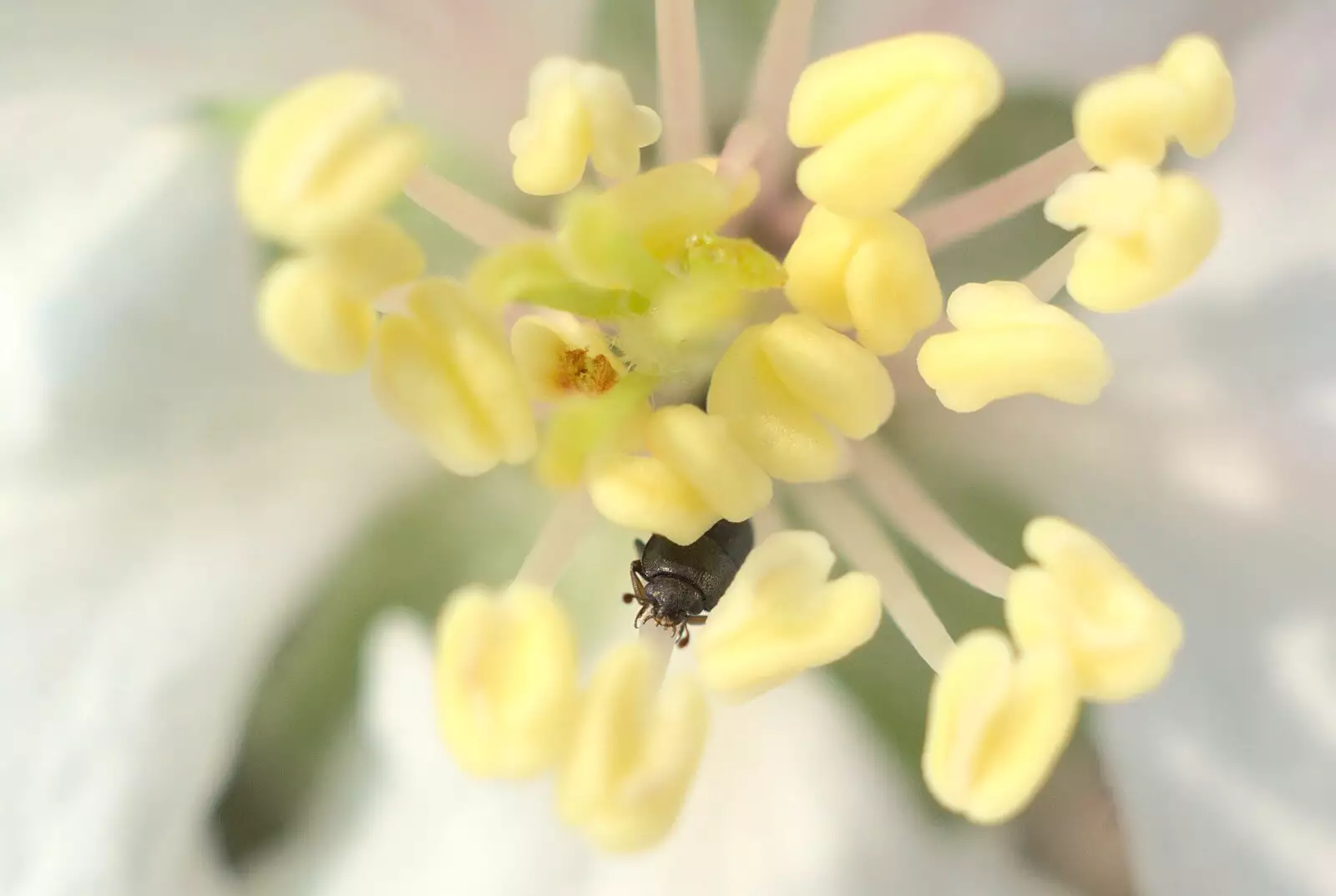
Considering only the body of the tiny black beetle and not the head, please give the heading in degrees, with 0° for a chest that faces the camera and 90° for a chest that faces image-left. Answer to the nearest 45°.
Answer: approximately 45°
